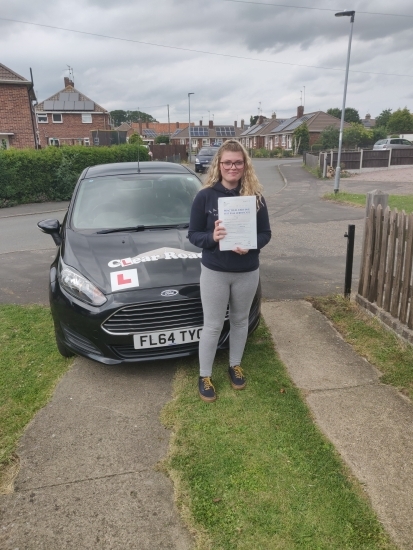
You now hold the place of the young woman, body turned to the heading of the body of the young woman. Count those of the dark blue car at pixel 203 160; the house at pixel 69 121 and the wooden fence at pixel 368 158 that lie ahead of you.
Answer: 0

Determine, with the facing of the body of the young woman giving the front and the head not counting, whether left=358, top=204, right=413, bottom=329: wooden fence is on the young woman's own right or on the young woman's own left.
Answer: on the young woman's own left

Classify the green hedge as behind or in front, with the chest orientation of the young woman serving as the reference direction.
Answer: behind

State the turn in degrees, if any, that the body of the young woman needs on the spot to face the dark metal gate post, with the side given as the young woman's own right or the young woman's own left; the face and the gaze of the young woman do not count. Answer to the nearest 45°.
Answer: approximately 135° to the young woman's own left

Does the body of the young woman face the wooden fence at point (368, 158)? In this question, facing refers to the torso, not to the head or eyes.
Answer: no

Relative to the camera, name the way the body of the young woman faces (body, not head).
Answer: toward the camera

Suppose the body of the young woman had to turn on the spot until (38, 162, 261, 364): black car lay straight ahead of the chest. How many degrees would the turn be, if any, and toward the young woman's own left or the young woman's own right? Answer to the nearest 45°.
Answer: approximately 135° to the young woman's own right

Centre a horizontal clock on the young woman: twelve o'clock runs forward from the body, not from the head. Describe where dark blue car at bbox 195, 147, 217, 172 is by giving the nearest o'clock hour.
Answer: The dark blue car is roughly at 6 o'clock from the young woman.

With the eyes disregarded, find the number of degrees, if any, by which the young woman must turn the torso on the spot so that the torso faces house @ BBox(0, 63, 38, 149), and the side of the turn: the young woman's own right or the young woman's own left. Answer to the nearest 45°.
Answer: approximately 135° to the young woman's own right

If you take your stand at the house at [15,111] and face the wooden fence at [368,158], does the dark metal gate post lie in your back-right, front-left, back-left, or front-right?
front-right

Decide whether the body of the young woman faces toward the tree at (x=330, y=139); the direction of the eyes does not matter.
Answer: no

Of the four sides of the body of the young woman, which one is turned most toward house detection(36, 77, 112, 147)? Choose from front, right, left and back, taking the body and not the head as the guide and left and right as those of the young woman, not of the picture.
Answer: back

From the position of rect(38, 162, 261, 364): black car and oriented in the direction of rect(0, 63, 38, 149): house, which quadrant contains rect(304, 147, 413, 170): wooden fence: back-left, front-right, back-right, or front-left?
front-right

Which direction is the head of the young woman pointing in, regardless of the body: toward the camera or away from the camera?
toward the camera
